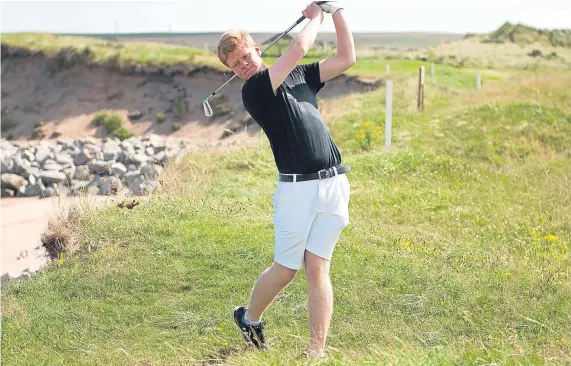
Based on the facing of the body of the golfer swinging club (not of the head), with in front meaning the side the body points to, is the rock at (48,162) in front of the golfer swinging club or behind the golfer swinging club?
behind

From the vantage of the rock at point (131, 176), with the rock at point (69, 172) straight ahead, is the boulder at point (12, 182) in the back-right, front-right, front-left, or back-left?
front-left

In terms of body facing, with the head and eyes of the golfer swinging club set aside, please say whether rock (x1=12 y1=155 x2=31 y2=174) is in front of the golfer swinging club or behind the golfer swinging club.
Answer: behind

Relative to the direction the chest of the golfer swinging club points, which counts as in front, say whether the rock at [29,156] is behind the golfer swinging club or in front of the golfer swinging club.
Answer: behind

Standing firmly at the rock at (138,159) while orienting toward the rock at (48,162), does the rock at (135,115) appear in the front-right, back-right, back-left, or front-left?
front-right

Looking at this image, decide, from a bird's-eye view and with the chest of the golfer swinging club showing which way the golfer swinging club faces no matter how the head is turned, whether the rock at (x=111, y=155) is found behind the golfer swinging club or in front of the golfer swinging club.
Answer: behind

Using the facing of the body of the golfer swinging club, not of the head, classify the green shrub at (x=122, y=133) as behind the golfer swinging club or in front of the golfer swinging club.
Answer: behind
